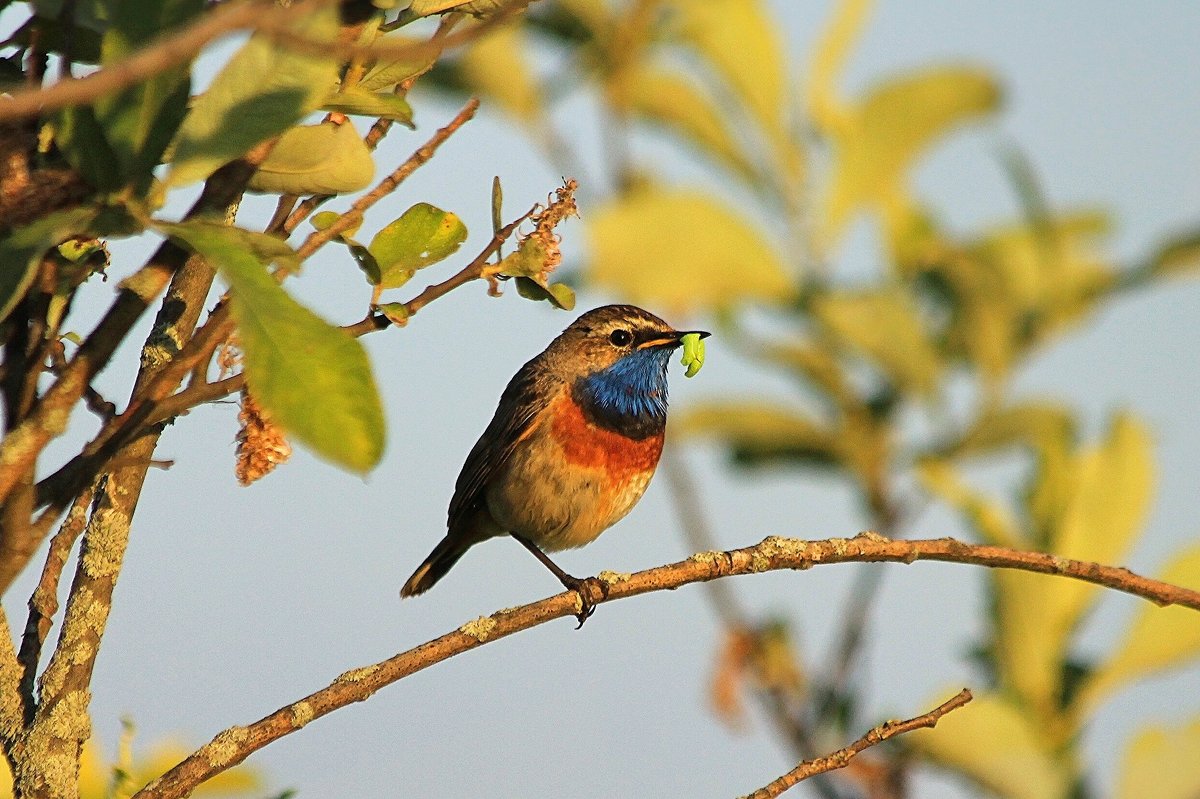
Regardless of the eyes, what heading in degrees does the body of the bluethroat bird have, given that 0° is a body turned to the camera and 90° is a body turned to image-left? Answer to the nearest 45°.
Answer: approximately 315°

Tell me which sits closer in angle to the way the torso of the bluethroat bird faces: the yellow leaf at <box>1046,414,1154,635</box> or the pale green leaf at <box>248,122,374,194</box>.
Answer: the yellow leaf
